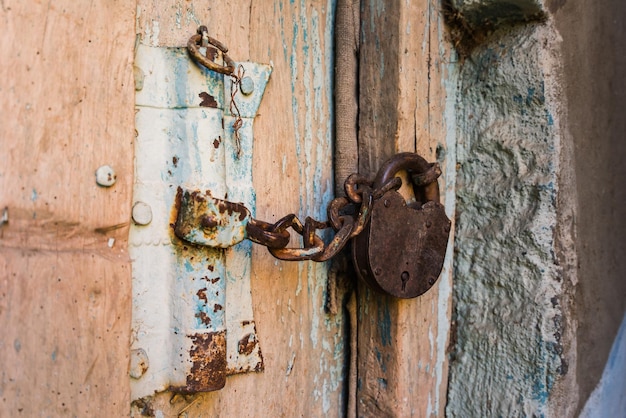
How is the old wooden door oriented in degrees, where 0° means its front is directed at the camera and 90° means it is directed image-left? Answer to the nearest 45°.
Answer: approximately 0°
